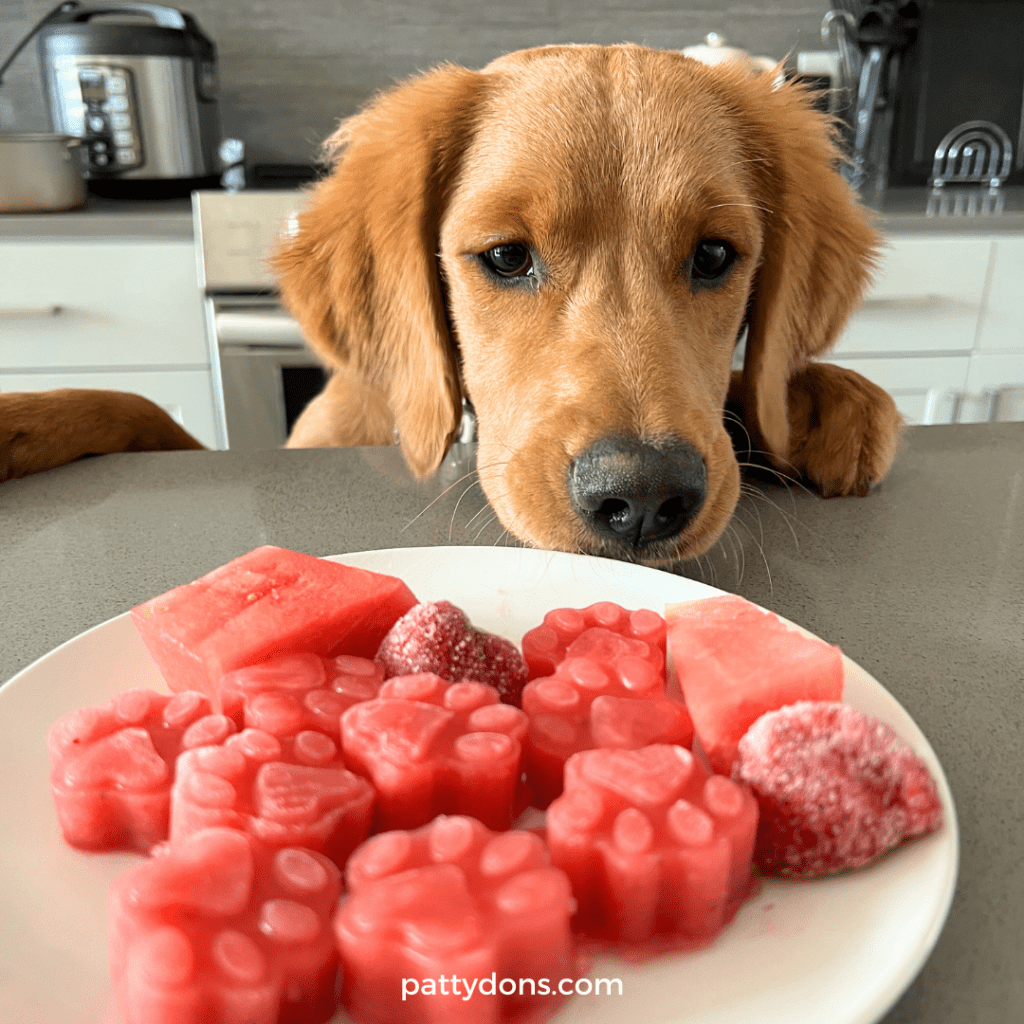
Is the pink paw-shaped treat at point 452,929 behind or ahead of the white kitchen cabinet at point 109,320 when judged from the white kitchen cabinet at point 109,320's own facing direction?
ahead

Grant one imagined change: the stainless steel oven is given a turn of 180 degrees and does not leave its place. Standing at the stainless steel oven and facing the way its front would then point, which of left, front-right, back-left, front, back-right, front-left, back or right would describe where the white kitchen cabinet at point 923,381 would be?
right

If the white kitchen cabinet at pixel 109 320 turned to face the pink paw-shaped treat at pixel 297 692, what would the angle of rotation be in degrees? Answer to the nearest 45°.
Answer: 0° — it already faces it

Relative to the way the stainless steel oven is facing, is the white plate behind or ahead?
ahead

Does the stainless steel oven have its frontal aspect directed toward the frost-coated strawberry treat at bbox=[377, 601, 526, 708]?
yes

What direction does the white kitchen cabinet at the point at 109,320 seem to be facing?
toward the camera

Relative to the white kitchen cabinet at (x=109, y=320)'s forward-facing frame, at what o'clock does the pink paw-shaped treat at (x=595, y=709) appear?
The pink paw-shaped treat is roughly at 12 o'clock from the white kitchen cabinet.

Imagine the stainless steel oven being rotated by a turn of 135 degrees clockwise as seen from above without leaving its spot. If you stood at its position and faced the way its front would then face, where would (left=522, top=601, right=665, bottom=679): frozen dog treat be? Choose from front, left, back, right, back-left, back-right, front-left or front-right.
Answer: back-left

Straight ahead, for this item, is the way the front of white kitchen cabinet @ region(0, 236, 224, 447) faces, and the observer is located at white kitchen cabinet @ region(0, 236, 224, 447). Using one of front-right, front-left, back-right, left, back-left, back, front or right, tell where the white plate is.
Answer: front

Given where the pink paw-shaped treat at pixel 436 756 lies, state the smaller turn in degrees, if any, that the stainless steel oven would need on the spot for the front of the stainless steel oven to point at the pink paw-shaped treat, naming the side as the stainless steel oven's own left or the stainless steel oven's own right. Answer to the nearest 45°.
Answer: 0° — it already faces it

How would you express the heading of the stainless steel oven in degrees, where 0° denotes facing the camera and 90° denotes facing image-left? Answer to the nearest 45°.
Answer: approximately 0°

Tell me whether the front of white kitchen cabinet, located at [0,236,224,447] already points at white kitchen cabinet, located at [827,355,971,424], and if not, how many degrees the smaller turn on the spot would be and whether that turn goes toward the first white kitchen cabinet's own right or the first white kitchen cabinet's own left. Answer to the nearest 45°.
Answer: approximately 90° to the first white kitchen cabinet's own left

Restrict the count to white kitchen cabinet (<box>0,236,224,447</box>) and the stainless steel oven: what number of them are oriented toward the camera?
2

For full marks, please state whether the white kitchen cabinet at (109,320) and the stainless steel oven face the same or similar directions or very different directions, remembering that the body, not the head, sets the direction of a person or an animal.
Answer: same or similar directions

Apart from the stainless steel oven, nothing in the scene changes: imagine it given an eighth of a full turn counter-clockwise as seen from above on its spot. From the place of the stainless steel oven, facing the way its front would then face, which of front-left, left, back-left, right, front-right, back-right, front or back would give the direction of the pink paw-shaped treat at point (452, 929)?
front-right

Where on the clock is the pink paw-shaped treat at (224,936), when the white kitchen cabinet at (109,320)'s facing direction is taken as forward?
The pink paw-shaped treat is roughly at 12 o'clock from the white kitchen cabinet.
